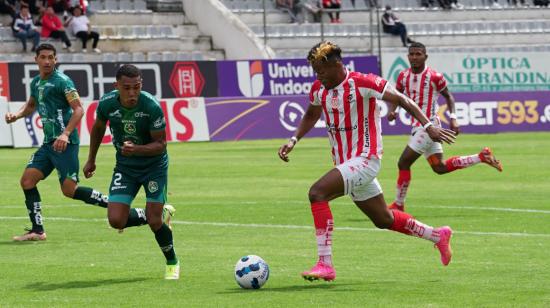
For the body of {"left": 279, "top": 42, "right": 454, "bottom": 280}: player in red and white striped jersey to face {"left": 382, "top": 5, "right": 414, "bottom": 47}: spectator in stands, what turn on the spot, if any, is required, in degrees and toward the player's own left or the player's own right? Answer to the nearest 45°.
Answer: approximately 135° to the player's own right

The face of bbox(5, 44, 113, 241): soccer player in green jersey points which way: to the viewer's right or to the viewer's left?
to the viewer's right

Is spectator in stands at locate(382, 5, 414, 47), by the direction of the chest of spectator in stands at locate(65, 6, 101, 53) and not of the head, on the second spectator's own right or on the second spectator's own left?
on the second spectator's own left

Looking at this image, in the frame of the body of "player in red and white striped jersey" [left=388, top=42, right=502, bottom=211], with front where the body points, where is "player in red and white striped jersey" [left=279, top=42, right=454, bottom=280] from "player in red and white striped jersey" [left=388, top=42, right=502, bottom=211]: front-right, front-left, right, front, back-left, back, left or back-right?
front-left

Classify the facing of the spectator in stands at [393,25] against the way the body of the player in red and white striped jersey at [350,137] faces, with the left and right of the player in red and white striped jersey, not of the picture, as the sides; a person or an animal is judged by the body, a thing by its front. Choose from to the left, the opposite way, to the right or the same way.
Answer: to the left

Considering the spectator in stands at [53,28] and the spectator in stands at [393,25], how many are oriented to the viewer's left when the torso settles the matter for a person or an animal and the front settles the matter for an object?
0

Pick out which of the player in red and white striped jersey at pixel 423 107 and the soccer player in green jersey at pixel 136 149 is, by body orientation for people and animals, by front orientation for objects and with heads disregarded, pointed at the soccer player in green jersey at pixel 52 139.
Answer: the player in red and white striped jersey

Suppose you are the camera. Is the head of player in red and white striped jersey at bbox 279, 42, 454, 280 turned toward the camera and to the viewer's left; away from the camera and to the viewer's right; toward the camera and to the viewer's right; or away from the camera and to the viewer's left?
toward the camera and to the viewer's left

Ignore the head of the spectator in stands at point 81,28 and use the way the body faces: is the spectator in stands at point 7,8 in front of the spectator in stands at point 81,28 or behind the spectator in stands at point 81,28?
behind

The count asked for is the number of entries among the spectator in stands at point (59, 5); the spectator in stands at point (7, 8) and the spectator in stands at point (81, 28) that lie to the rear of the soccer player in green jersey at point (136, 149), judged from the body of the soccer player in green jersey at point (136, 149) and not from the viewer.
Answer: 3

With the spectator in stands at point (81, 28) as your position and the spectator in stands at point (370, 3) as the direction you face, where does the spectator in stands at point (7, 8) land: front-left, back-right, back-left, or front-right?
back-left

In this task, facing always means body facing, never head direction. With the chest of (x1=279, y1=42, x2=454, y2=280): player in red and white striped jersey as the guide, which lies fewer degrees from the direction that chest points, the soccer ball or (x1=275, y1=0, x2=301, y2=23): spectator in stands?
the soccer ball

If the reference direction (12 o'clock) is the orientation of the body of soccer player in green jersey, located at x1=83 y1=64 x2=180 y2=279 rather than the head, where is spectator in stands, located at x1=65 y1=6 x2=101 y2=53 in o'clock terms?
The spectator in stands is roughly at 6 o'clock from the soccer player in green jersey.
